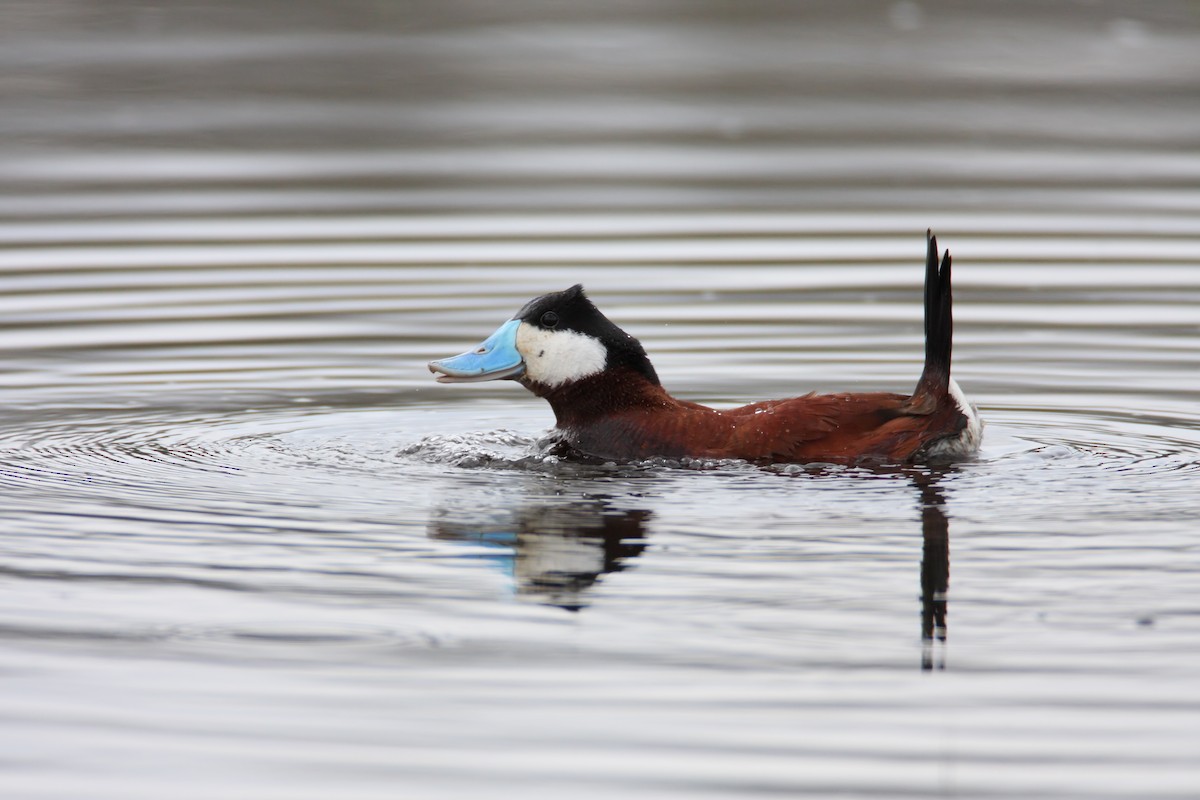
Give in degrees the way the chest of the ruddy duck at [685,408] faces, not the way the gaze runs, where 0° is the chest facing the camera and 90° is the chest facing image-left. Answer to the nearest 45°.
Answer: approximately 90°
